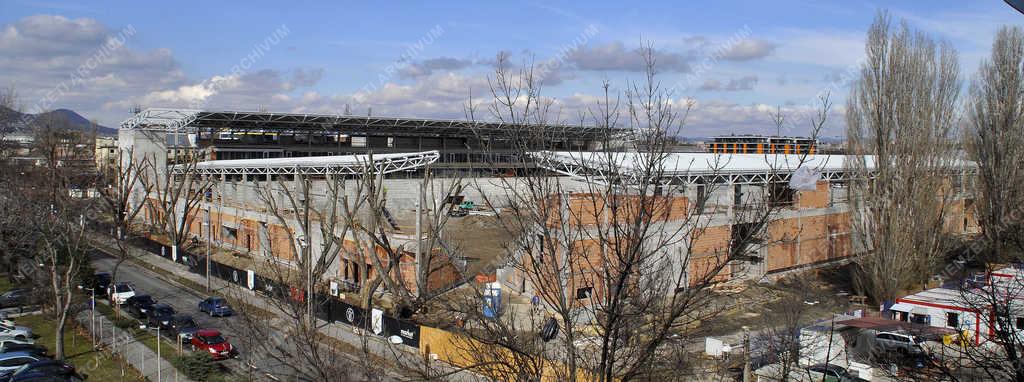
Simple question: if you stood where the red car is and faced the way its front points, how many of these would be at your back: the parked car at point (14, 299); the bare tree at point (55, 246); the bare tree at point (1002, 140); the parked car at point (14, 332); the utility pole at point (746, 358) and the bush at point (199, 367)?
3

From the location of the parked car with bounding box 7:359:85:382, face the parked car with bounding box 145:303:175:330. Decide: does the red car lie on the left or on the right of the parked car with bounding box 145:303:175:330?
right

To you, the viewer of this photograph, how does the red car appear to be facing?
facing the viewer and to the right of the viewer

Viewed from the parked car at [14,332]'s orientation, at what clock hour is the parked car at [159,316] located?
the parked car at [159,316] is roughly at 12 o'clock from the parked car at [14,332].

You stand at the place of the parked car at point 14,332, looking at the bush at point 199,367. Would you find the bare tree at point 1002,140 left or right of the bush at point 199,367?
left

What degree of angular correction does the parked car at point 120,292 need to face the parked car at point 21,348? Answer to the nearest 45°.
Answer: approximately 45° to its right

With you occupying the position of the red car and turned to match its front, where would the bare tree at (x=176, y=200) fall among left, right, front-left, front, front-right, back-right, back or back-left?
back-left

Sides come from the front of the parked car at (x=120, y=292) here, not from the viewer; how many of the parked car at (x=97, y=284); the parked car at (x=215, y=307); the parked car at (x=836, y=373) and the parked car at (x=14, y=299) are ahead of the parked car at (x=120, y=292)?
2
